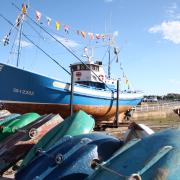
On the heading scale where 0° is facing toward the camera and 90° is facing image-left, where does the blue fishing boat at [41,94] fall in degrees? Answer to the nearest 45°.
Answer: approximately 45°
